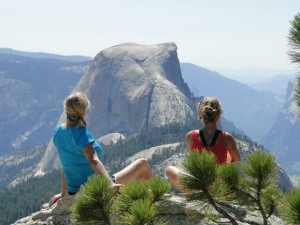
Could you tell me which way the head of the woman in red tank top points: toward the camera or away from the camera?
away from the camera

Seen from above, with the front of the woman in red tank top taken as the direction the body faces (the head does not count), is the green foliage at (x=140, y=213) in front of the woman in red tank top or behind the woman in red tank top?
behind

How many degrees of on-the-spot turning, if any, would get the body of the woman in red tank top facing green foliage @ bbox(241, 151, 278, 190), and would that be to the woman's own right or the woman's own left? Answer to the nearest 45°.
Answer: approximately 180°

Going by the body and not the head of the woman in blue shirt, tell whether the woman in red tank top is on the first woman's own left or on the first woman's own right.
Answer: on the first woman's own right

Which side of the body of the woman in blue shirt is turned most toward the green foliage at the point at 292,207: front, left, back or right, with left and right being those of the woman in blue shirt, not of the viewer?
right

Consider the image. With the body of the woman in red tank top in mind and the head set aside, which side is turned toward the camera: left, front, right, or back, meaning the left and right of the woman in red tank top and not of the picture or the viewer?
back

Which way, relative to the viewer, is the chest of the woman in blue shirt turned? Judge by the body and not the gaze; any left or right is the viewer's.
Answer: facing away from the viewer and to the right of the viewer

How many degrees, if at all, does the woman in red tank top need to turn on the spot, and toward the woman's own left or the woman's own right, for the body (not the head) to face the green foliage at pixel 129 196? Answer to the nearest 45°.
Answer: approximately 180°

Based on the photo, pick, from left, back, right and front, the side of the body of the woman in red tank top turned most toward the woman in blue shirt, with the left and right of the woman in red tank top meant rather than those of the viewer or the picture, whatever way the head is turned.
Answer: left

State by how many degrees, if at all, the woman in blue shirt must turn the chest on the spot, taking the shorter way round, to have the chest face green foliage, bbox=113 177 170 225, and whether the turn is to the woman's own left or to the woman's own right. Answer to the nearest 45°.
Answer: approximately 135° to the woman's own right
